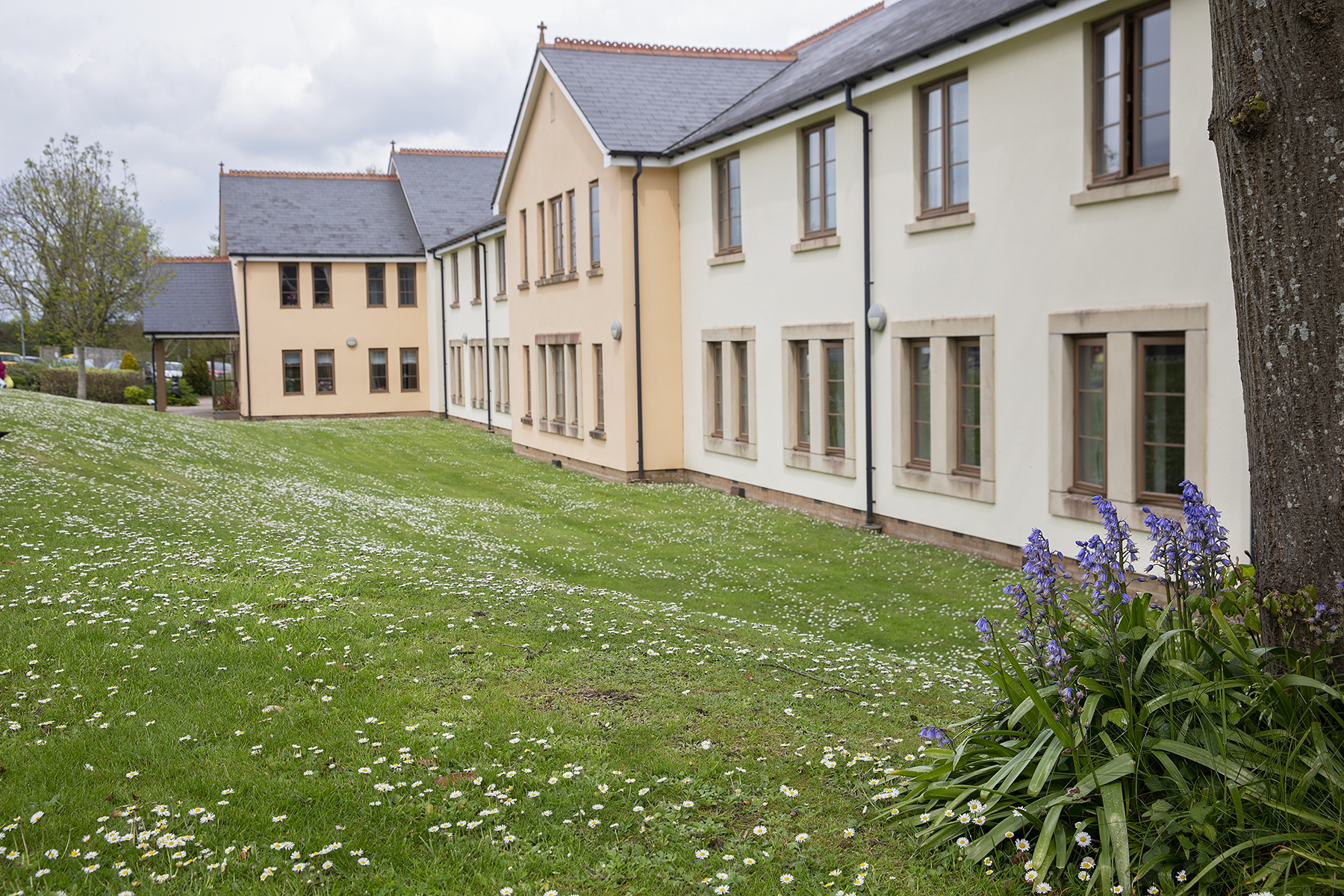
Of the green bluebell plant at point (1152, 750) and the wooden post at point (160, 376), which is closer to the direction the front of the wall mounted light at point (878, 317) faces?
the green bluebell plant

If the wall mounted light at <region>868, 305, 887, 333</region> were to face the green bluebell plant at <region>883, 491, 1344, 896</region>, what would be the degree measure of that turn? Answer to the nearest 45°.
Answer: approximately 45° to its left

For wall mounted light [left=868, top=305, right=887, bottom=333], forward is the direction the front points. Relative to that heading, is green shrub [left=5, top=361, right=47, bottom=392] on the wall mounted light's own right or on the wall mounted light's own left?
on the wall mounted light's own right

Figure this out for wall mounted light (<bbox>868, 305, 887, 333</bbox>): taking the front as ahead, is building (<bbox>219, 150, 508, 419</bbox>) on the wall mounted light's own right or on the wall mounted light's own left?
on the wall mounted light's own right

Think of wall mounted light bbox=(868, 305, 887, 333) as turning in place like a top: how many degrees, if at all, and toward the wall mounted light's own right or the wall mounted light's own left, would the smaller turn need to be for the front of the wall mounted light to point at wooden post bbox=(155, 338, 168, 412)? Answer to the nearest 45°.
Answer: approximately 90° to the wall mounted light's own right

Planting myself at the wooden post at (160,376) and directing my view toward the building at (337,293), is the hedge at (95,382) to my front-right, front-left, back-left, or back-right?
back-left

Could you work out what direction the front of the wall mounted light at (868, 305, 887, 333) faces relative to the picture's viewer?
facing the viewer and to the left of the viewer

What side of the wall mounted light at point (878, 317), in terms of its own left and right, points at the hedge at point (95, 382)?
right

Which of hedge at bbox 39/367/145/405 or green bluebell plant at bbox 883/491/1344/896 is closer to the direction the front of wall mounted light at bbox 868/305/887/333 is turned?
the green bluebell plant
